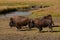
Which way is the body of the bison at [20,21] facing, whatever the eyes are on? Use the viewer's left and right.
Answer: facing to the left of the viewer

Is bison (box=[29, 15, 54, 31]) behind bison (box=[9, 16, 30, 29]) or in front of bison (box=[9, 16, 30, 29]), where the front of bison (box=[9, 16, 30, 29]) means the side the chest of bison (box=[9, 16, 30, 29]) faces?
behind
